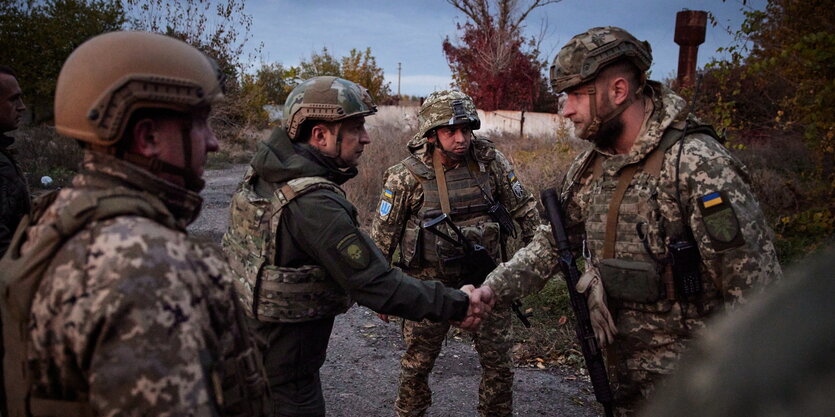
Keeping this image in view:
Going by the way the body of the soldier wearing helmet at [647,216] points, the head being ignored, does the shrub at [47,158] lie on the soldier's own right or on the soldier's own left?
on the soldier's own right

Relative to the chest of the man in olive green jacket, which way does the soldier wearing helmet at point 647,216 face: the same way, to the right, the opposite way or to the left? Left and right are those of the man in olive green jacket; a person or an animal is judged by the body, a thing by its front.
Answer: the opposite way

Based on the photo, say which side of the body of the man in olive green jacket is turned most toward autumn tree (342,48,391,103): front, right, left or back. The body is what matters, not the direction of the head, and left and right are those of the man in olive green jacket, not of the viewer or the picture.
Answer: left

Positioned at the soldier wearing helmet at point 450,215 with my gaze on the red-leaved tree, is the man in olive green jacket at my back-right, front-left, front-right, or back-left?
back-left

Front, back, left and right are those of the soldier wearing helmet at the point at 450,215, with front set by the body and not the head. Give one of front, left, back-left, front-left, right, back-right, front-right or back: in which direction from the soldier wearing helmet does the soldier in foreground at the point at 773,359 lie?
front

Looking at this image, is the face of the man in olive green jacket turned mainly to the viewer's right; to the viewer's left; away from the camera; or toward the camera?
to the viewer's right

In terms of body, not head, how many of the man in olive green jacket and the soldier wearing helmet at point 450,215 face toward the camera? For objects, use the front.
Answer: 1

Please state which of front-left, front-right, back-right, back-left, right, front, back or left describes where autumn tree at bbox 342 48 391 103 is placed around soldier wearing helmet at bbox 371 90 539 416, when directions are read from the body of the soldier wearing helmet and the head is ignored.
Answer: back

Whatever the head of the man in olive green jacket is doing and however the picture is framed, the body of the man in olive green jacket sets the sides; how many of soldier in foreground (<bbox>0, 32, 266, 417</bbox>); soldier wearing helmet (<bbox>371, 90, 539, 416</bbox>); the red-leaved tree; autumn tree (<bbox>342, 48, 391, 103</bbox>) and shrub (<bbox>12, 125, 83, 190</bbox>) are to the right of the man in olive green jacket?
1

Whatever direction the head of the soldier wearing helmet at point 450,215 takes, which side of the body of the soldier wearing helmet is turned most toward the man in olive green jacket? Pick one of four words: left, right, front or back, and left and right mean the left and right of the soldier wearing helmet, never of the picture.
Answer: front

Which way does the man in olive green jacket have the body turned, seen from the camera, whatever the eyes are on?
to the viewer's right

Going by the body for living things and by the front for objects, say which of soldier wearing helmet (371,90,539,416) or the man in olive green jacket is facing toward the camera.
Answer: the soldier wearing helmet

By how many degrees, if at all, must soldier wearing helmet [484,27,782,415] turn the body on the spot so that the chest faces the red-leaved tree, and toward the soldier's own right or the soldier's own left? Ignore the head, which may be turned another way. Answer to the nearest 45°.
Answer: approximately 135° to the soldier's own right

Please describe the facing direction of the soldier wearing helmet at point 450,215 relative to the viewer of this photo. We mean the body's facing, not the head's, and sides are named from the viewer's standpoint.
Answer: facing the viewer

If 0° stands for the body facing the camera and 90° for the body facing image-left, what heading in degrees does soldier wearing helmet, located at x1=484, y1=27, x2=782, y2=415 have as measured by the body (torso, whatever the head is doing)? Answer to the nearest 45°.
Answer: approximately 45°

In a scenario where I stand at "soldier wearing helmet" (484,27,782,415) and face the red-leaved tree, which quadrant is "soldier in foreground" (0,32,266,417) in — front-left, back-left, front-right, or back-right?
back-left

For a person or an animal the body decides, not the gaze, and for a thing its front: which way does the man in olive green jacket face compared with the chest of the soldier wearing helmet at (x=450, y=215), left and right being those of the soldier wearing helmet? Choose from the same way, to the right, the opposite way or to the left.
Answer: to the left
